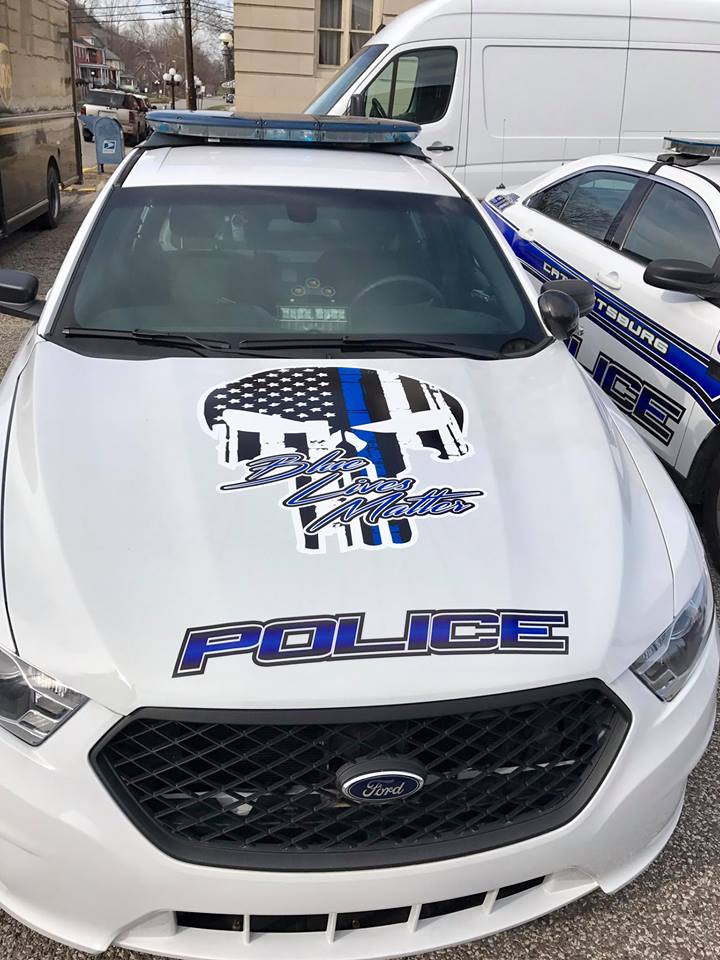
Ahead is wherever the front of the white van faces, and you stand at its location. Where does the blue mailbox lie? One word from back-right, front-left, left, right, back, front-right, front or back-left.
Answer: front-right

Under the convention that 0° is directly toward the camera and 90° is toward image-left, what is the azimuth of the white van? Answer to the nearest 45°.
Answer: approximately 90°

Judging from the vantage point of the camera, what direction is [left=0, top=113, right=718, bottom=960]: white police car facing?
facing the viewer

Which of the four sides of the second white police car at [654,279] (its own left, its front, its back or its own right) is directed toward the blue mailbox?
back

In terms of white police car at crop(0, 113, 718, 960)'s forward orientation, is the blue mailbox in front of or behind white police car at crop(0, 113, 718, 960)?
behind

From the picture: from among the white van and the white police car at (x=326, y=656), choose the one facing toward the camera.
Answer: the white police car

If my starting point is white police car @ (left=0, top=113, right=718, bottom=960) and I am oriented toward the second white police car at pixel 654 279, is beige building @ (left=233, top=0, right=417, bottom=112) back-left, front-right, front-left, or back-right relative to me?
front-left

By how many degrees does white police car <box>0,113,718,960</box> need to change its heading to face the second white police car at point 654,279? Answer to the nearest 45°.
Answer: approximately 135° to its left

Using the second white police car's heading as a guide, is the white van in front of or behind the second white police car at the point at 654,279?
behind

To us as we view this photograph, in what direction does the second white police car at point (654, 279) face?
facing the viewer and to the right of the viewer

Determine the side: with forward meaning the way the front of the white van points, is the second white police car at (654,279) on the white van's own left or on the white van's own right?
on the white van's own left

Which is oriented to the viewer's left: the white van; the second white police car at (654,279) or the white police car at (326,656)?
the white van

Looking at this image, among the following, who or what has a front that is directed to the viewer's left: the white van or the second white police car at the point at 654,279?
the white van

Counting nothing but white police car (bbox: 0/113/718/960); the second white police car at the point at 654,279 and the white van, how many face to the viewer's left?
1

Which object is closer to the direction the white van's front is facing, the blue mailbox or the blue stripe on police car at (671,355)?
the blue mailbox

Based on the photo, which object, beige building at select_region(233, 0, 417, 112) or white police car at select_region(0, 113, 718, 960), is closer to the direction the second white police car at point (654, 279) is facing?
the white police car

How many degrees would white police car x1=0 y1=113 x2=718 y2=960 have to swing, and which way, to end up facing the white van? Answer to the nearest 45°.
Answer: approximately 180°
